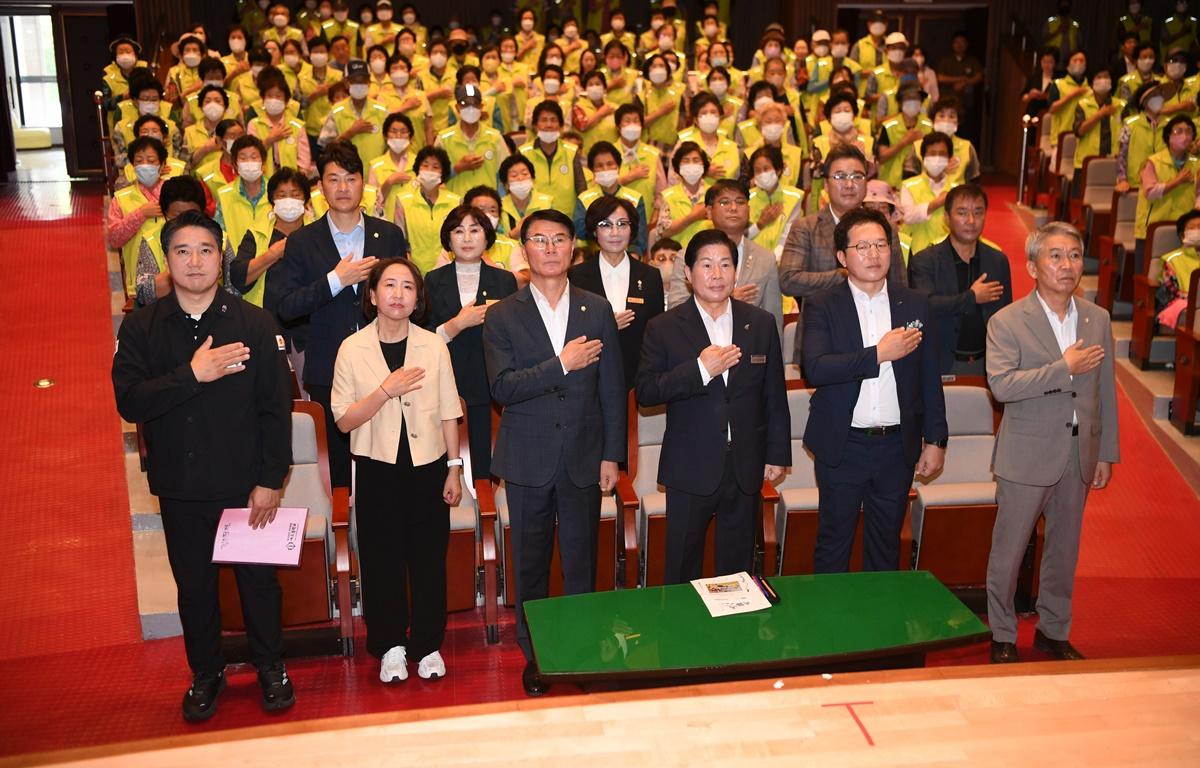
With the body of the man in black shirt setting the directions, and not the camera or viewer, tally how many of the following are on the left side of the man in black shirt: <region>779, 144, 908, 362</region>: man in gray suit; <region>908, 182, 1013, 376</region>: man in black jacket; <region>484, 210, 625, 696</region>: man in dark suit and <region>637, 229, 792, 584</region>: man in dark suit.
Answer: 4

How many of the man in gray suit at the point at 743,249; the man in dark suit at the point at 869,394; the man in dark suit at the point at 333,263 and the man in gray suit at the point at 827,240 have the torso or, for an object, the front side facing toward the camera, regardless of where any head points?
4

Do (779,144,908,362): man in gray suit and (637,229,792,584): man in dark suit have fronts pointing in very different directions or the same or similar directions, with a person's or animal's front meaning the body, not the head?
same or similar directions

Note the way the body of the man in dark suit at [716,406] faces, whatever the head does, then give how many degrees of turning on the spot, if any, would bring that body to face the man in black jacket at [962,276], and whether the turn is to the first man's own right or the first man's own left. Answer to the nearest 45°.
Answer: approximately 135° to the first man's own left

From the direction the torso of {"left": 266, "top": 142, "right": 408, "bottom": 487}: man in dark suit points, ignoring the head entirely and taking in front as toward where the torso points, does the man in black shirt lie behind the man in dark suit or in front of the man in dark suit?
in front

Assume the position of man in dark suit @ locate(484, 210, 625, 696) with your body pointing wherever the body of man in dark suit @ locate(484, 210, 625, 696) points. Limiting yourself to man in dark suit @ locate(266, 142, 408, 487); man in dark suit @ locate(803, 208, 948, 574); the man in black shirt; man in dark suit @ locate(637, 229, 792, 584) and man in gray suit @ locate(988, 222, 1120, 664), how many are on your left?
3

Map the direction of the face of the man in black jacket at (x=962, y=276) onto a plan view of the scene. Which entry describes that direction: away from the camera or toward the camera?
toward the camera

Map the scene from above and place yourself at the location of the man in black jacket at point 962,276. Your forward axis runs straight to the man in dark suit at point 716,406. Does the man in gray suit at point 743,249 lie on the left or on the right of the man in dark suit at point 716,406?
right

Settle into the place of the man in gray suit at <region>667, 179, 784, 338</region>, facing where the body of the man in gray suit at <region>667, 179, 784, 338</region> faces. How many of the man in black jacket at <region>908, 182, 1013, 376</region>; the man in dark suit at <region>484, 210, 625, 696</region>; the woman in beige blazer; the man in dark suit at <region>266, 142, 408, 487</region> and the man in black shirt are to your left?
1

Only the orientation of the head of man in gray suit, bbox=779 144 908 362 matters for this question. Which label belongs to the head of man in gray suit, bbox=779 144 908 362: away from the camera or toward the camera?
toward the camera

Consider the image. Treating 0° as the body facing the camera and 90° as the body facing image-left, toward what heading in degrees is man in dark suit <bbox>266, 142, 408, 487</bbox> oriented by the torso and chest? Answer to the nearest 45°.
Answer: approximately 0°

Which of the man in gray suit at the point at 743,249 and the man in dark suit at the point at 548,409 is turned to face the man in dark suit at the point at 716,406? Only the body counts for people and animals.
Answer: the man in gray suit

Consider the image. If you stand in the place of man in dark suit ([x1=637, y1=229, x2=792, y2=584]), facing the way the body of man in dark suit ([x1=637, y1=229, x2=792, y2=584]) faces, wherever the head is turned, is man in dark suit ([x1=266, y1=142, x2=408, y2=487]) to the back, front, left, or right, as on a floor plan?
right

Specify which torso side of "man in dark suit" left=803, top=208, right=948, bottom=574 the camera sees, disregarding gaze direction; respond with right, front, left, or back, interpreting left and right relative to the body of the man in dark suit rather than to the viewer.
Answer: front

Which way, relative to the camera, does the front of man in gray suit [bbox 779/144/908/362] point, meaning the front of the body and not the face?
toward the camera
